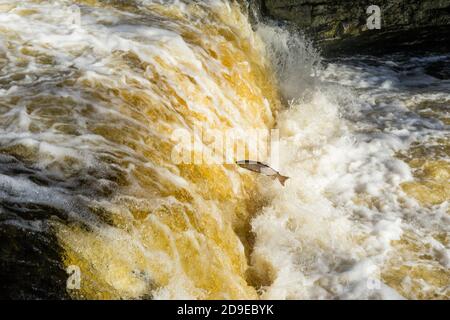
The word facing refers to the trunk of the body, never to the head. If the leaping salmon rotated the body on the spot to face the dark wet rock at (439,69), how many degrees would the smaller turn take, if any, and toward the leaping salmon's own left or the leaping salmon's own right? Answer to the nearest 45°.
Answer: approximately 135° to the leaping salmon's own right

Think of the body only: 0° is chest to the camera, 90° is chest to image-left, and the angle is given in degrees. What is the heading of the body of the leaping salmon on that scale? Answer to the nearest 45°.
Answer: approximately 90°
